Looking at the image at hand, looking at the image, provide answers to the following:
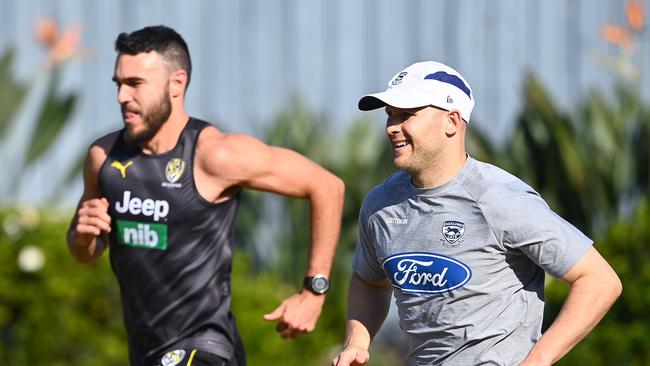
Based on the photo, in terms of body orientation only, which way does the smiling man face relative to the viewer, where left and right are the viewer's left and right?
facing the viewer and to the left of the viewer

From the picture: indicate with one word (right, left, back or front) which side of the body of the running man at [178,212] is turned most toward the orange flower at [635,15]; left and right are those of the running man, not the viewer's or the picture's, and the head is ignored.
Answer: back

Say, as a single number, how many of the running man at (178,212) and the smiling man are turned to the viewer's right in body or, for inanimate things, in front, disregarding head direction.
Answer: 0

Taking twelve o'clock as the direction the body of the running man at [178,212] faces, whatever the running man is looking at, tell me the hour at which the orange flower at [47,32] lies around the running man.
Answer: The orange flower is roughly at 4 o'clock from the running man.

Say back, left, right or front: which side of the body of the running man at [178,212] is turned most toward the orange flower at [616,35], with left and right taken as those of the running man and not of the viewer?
back

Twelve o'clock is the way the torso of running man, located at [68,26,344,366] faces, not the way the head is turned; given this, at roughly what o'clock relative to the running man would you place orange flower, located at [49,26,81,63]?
The orange flower is roughly at 4 o'clock from the running man.

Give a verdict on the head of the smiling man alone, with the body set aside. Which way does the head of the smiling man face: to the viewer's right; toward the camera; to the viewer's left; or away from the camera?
to the viewer's left

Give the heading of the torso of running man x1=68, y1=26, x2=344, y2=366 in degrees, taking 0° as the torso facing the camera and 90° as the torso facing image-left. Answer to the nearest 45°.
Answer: approximately 45°

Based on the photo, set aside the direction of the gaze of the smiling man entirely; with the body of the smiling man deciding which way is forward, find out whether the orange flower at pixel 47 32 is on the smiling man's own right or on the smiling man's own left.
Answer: on the smiling man's own right

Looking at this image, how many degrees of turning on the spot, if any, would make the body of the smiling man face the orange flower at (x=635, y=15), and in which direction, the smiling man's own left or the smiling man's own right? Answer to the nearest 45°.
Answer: approximately 135° to the smiling man's own right

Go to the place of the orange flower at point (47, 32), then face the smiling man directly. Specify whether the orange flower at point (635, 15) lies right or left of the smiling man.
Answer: left
